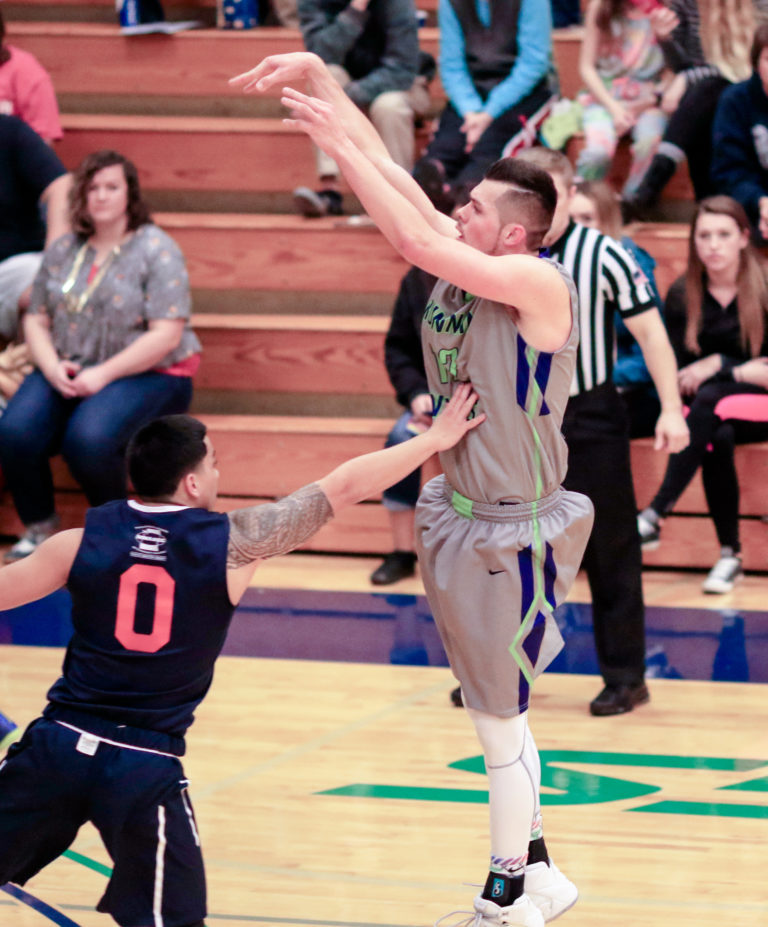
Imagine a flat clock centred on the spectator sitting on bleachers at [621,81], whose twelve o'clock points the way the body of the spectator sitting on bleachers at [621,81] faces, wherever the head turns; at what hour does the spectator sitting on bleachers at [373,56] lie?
the spectator sitting on bleachers at [373,56] is roughly at 3 o'clock from the spectator sitting on bleachers at [621,81].

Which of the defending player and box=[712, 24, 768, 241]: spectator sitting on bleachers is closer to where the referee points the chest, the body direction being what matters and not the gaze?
the defending player

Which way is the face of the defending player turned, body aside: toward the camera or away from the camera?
away from the camera

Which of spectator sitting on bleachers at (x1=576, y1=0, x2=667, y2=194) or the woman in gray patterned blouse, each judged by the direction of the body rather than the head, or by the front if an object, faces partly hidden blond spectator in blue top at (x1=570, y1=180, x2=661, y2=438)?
spectator sitting on bleachers at (x1=576, y1=0, x2=667, y2=194)

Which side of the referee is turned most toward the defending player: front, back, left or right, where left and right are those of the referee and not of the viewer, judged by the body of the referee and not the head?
front

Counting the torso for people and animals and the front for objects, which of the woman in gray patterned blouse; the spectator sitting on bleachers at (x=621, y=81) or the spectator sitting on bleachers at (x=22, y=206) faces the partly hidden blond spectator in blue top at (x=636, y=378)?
the spectator sitting on bleachers at (x=621, y=81)

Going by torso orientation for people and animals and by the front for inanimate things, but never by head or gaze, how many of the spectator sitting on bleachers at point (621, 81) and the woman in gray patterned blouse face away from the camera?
0

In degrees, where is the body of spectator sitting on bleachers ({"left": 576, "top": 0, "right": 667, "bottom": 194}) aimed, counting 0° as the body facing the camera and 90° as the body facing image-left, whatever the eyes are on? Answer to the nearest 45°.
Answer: approximately 0°
